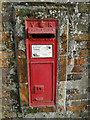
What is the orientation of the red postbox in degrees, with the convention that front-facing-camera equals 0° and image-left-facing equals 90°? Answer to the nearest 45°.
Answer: approximately 0°
